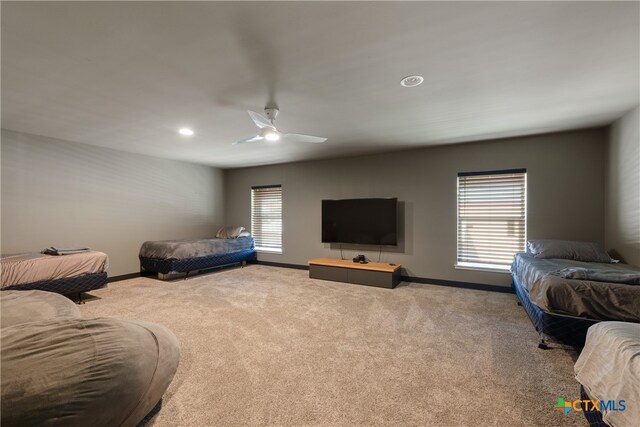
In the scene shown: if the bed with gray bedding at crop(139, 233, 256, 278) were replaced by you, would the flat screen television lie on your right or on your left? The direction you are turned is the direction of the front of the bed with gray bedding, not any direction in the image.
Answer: on your left

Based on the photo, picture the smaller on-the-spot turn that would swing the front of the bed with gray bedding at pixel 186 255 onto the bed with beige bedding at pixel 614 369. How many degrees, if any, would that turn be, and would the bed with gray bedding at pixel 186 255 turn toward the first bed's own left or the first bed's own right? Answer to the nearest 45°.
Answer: approximately 45° to the first bed's own left

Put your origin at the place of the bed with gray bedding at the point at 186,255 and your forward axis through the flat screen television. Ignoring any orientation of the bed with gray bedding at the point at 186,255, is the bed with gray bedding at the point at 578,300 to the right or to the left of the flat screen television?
right

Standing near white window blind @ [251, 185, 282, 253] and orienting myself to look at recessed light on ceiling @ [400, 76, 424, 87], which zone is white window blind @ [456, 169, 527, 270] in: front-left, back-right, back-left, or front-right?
front-left

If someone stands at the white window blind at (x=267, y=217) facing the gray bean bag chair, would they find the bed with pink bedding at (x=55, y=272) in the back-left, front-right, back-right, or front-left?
front-right

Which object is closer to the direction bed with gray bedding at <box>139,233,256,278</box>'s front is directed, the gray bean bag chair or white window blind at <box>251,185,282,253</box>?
the gray bean bag chair

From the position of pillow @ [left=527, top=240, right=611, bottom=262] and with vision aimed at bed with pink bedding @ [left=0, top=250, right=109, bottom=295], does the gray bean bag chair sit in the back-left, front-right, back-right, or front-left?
front-left

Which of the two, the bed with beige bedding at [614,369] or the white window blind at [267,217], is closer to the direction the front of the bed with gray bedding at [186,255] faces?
the bed with beige bedding

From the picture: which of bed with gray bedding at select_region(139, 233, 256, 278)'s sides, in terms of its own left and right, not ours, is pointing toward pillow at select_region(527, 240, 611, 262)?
left

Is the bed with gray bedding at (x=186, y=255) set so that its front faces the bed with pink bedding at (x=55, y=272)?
yes

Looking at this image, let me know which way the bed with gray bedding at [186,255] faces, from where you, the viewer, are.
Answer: facing the viewer and to the left of the viewer

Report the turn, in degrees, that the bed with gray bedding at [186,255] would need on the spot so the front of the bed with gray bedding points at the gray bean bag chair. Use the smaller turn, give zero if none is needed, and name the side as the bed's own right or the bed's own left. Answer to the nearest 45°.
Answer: approximately 45° to the bed's own left

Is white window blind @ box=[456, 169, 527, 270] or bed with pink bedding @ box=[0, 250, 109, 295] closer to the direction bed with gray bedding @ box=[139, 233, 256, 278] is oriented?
the bed with pink bedding

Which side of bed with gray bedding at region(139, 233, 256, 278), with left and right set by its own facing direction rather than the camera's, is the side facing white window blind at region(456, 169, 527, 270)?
left

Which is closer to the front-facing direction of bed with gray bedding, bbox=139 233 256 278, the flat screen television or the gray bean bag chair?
the gray bean bag chair
